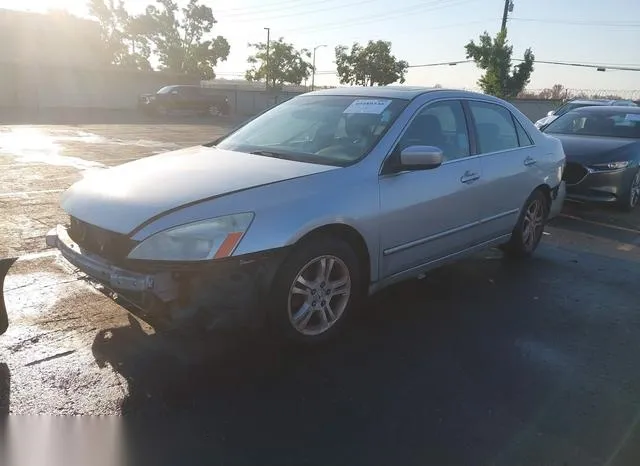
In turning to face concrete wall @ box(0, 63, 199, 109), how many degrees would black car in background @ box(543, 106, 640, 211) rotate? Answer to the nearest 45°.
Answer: approximately 90° to its right

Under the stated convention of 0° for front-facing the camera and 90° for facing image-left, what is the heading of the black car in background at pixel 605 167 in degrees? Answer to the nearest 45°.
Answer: approximately 45°

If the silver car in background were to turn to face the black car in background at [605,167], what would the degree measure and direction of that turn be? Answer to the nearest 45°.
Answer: approximately 45° to its left

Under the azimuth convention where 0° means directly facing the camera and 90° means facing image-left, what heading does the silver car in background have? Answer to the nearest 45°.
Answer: approximately 45°

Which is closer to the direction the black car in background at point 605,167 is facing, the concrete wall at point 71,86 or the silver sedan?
the silver sedan

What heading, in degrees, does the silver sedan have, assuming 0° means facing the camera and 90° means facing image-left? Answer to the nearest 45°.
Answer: approximately 45°

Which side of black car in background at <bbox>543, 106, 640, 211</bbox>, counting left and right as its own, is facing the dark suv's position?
right
